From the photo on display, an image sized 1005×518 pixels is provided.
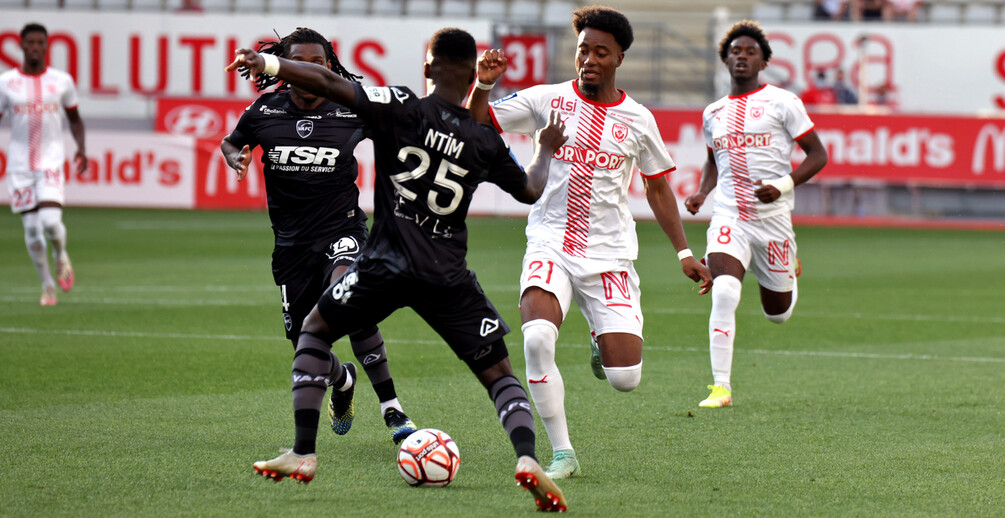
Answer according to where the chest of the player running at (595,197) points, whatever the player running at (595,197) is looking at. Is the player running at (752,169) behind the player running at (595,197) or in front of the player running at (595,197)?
behind

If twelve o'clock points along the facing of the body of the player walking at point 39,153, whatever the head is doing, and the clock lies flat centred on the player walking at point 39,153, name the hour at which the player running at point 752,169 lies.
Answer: the player running at point 752,169 is roughly at 11 o'clock from the player walking at point 39,153.

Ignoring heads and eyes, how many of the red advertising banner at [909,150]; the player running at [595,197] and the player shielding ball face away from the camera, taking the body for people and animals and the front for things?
1

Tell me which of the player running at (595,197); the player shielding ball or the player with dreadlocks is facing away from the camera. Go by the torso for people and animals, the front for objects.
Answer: the player shielding ball

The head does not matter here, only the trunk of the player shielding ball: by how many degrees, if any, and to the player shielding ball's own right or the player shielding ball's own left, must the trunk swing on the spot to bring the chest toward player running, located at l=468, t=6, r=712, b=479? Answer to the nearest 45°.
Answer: approximately 45° to the player shielding ball's own right

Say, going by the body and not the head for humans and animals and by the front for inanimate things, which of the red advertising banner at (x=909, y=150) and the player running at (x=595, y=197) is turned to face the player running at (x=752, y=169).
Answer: the red advertising banner

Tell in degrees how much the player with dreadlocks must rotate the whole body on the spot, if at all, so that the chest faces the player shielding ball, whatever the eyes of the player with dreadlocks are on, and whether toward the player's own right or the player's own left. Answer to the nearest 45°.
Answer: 0° — they already face them

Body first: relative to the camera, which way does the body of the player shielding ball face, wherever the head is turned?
away from the camera

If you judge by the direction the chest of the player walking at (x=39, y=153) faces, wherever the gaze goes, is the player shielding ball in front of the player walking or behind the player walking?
in front

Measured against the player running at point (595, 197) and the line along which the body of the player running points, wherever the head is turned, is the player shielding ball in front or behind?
in front
